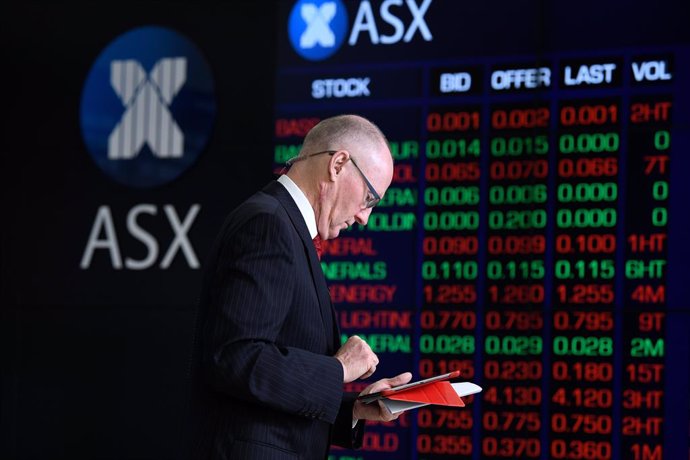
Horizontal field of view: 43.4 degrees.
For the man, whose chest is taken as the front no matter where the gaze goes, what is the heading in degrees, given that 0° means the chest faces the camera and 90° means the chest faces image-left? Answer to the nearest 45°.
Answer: approximately 270°

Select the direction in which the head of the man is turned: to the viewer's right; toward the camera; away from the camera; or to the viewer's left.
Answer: to the viewer's right
